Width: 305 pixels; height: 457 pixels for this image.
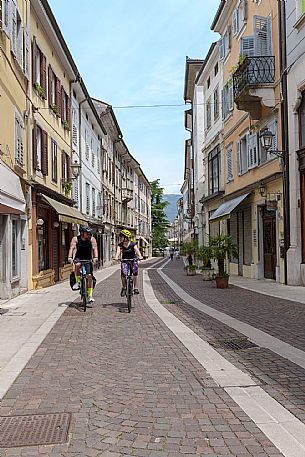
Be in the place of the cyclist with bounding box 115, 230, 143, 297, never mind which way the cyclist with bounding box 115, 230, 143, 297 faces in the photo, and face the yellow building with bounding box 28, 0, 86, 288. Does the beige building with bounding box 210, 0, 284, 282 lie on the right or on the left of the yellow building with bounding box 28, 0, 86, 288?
right

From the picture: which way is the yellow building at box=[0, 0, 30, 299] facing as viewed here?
to the viewer's right

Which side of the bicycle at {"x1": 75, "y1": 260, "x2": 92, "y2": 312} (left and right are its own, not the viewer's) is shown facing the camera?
front

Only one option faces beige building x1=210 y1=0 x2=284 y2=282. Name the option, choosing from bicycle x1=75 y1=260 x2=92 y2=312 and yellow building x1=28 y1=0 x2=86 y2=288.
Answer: the yellow building

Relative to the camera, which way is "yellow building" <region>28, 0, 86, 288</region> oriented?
to the viewer's right

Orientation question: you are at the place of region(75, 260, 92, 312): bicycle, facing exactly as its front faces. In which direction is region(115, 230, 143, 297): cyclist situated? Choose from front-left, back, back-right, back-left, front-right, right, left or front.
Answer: left

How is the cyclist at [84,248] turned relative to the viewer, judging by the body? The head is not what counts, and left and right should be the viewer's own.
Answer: facing the viewer

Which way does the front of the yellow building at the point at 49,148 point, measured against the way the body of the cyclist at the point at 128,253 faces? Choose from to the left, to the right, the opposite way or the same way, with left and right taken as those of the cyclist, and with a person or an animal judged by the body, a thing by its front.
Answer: to the left

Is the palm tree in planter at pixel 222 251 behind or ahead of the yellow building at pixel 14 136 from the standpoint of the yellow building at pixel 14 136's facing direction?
ahead

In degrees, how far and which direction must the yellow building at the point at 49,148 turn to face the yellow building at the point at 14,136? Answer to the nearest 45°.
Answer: approximately 90° to its right

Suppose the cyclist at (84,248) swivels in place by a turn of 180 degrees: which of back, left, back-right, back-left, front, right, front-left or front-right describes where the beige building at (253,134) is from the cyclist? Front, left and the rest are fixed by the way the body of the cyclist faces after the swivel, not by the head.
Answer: front-right

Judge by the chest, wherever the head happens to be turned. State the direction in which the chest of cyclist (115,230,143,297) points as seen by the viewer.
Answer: toward the camera

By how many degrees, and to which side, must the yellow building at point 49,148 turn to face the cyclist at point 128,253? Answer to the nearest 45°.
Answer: approximately 90° to its right
